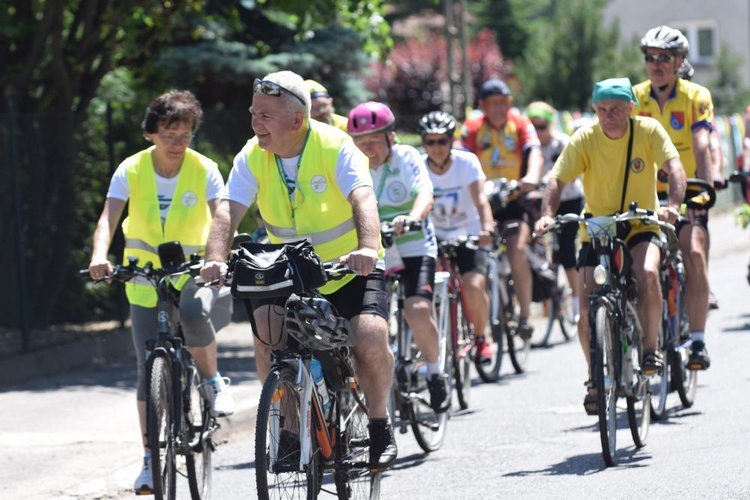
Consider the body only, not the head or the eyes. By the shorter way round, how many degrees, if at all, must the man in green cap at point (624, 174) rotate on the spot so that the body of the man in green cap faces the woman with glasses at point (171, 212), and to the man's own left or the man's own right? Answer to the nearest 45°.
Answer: approximately 45° to the man's own right

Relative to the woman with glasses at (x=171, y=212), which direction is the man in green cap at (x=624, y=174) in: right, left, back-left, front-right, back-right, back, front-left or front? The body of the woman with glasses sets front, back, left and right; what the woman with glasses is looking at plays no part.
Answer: left

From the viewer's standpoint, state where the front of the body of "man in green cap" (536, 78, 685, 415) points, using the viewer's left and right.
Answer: facing the viewer

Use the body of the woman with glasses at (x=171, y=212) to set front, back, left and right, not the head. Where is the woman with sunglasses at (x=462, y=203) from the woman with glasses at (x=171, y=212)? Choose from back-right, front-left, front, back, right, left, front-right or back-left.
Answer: back-left

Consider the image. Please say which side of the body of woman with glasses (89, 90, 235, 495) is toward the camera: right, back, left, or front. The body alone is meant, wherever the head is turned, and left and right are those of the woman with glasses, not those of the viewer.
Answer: front

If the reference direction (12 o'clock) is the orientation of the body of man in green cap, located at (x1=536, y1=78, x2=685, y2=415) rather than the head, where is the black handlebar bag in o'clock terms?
The black handlebar bag is roughly at 1 o'clock from the man in green cap.

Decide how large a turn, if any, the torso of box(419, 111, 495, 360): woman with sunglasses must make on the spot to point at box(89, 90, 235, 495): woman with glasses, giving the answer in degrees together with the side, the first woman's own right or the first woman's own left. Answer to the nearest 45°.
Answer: approximately 45° to the first woman's own right

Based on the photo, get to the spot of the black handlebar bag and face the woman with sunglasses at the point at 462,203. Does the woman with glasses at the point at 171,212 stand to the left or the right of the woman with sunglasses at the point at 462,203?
left
